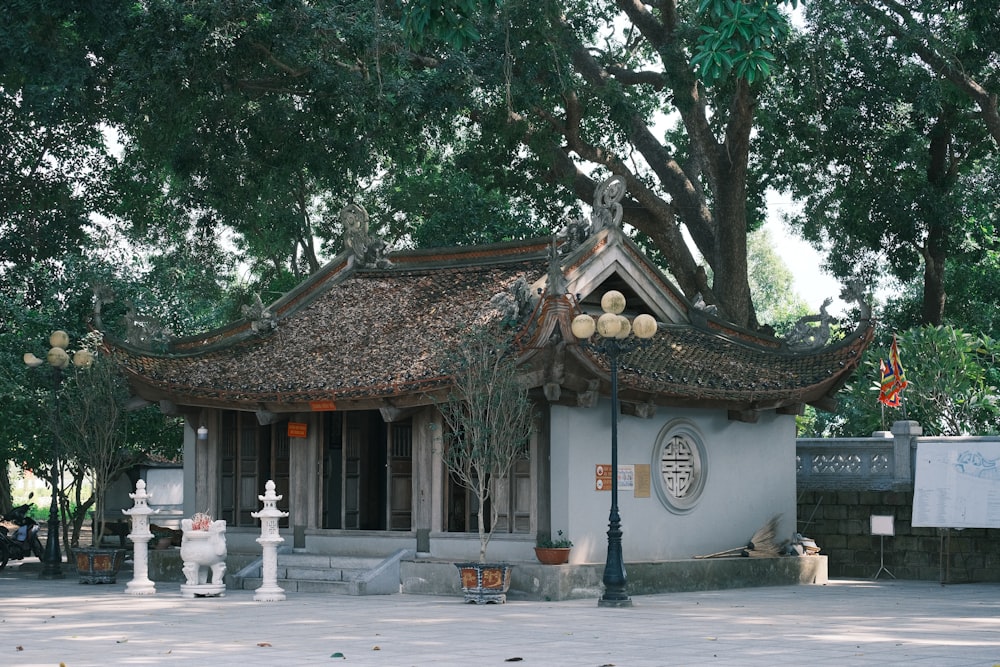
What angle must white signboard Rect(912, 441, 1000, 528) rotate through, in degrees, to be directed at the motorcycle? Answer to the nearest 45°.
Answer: approximately 90° to its right

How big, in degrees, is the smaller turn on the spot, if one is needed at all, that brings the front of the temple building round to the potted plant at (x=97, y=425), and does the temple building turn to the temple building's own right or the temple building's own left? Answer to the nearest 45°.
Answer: approximately 45° to the temple building's own right

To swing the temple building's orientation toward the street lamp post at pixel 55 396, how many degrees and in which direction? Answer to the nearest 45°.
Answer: approximately 45° to its right

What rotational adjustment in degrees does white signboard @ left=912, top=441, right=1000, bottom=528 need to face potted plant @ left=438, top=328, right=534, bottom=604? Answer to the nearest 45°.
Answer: approximately 45° to its right

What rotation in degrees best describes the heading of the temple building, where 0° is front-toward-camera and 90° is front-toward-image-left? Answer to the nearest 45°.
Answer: approximately 45°

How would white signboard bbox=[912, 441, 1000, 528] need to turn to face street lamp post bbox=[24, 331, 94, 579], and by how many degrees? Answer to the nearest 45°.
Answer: approximately 90° to its right

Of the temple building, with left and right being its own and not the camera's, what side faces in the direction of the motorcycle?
right

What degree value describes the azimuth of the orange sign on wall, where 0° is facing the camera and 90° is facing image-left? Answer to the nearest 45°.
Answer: approximately 315°

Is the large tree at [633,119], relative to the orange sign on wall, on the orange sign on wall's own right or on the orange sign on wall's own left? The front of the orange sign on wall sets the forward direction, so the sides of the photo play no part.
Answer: on the orange sign on wall's own left
